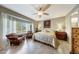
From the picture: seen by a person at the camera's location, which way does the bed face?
facing the viewer and to the left of the viewer

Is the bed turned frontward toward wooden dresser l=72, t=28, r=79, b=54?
no
